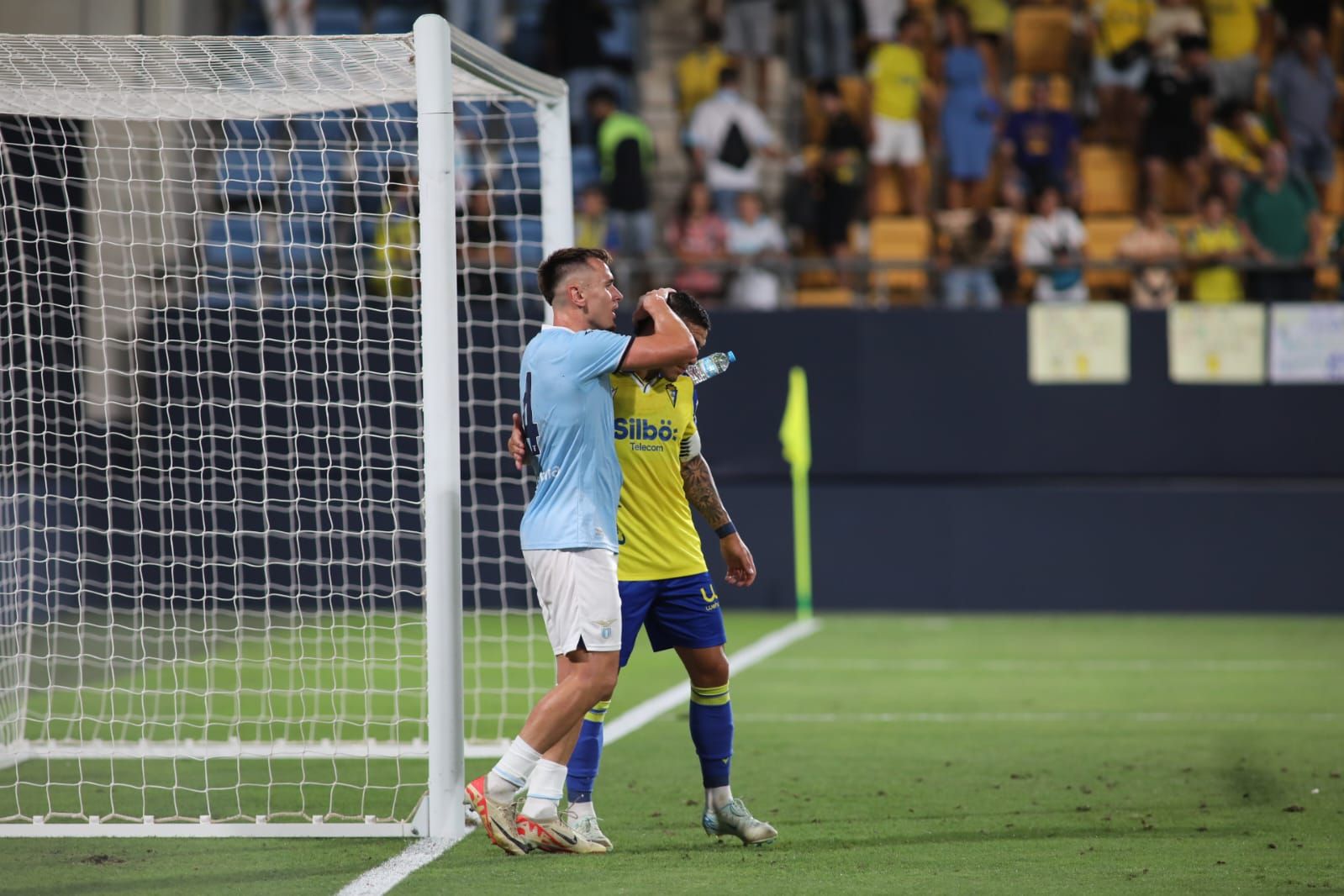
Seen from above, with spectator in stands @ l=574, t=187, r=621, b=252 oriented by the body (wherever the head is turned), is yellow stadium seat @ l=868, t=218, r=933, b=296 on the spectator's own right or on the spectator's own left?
on the spectator's own left

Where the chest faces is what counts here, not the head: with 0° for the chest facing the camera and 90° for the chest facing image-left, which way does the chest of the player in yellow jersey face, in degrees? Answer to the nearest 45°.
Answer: approximately 0°

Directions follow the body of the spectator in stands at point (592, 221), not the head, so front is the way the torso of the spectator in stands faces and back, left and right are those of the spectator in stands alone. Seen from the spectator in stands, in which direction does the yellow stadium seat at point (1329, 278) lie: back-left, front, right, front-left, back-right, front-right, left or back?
left

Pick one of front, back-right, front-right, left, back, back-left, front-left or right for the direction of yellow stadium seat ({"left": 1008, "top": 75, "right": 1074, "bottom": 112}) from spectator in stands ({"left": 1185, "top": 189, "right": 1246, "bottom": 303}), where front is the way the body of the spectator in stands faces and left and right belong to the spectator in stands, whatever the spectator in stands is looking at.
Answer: back-right

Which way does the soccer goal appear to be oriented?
to the viewer's right

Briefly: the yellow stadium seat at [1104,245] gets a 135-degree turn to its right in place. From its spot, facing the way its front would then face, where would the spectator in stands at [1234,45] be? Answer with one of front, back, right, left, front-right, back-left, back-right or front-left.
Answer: right

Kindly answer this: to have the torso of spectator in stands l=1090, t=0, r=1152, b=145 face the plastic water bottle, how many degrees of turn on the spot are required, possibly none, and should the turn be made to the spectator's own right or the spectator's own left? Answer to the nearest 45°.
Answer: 0° — they already face it

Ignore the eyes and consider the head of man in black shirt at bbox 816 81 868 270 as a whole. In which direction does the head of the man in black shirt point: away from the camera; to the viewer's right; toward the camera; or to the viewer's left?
toward the camera

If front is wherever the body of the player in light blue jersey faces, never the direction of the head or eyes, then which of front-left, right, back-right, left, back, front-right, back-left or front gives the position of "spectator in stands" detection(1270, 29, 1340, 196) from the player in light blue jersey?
front-left

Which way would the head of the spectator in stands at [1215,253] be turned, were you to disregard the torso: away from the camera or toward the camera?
toward the camera

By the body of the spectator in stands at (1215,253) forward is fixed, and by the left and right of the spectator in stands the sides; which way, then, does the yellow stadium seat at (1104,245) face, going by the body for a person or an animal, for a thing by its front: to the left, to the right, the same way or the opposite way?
the same way

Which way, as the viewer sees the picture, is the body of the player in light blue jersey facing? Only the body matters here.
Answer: to the viewer's right

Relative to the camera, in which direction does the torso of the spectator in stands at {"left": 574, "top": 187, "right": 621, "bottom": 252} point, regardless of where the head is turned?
toward the camera

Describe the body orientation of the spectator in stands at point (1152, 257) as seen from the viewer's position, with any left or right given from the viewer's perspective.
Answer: facing the viewer

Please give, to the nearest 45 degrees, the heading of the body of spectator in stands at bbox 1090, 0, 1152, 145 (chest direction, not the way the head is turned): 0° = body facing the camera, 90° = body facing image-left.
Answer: approximately 0°

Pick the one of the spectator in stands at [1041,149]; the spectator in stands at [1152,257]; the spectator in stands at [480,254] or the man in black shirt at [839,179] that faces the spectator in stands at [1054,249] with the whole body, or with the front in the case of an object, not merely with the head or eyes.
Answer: the spectator in stands at [1041,149]

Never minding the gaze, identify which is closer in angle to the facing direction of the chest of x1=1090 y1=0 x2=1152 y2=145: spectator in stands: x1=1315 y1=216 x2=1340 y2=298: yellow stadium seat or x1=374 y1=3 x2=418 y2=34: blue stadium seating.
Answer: the yellow stadium seat
